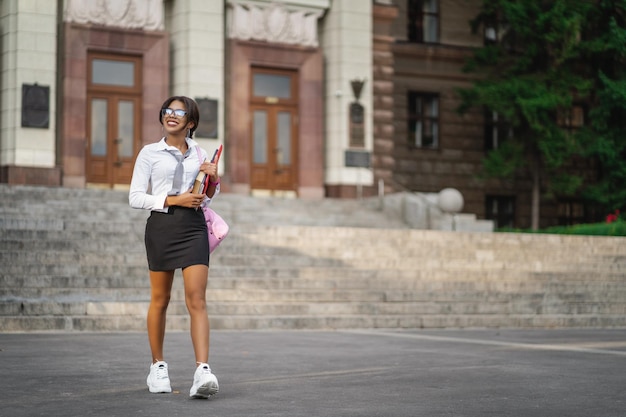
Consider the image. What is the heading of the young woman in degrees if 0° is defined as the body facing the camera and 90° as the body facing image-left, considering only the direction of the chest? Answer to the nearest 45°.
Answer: approximately 0°

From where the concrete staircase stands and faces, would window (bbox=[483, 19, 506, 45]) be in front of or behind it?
behind

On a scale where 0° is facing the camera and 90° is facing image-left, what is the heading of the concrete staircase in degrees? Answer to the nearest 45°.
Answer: approximately 0°

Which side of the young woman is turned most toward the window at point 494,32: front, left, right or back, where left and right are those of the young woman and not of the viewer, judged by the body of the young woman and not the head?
back

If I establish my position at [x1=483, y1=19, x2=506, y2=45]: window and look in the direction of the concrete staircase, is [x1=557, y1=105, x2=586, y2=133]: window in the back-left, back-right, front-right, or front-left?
back-left

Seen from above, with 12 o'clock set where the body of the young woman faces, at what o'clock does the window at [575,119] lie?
The window is roughly at 7 o'clock from the young woman.

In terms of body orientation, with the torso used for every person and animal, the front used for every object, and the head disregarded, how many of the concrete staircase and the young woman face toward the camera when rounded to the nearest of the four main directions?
2

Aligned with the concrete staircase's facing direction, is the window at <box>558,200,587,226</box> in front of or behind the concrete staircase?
behind
